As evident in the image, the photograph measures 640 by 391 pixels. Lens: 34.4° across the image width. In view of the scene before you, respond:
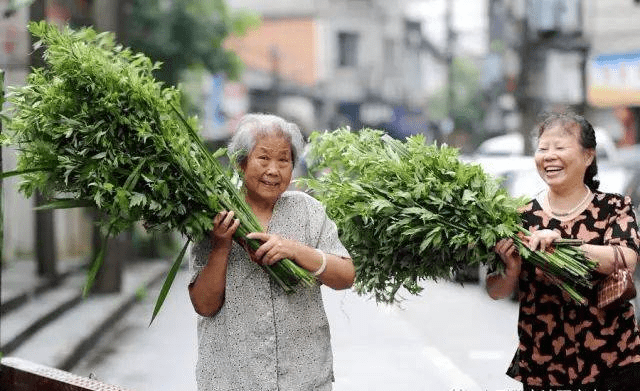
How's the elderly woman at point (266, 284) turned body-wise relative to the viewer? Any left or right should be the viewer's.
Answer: facing the viewer

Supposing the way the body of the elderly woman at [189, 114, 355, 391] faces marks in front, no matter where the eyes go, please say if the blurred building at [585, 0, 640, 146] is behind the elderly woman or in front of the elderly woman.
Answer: behind

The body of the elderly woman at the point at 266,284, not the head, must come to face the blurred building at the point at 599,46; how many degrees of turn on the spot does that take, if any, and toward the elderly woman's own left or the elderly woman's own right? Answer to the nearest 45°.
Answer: approximately 180°

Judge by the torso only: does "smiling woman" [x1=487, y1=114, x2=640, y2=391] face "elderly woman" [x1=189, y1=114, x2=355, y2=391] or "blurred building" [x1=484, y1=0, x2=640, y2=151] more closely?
the elderly woman

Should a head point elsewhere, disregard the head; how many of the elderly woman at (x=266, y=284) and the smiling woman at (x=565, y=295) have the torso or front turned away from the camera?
0

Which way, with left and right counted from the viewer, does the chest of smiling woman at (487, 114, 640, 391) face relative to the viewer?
facing the viewer and to the left of the viewer

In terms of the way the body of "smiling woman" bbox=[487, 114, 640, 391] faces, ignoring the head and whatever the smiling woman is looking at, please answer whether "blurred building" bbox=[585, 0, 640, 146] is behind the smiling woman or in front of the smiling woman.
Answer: behind

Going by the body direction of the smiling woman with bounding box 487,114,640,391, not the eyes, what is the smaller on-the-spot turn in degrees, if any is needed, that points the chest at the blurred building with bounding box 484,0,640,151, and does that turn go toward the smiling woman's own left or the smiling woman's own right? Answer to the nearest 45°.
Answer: approximately 135° to the smiling woman's own right

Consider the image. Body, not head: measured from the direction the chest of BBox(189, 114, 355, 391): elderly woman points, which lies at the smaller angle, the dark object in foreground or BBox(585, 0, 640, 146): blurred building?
the dark object in foreground

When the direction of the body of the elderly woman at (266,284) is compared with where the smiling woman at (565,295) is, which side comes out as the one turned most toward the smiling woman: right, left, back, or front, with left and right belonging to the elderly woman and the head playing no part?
left

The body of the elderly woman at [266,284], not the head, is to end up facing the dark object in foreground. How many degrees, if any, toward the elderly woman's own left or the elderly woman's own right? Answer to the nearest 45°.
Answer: approximately 90° to the elderly woman's own right
